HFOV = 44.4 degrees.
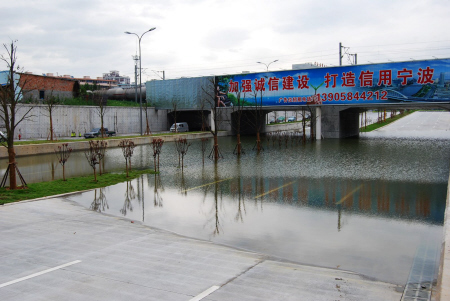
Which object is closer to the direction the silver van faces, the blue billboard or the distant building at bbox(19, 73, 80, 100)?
the distant building

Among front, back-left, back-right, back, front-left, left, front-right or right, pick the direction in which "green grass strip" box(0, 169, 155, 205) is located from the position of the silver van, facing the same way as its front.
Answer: left

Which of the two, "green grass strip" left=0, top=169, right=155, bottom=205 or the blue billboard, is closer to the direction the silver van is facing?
the green grass strip

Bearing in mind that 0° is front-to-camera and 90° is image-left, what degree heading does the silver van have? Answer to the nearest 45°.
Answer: approximately 90°

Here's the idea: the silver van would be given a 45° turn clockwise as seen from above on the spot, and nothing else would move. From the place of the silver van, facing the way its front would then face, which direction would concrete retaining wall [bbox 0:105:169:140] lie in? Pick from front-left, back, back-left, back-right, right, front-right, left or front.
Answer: left

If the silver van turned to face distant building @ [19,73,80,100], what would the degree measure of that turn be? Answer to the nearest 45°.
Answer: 0° — it already faces it
